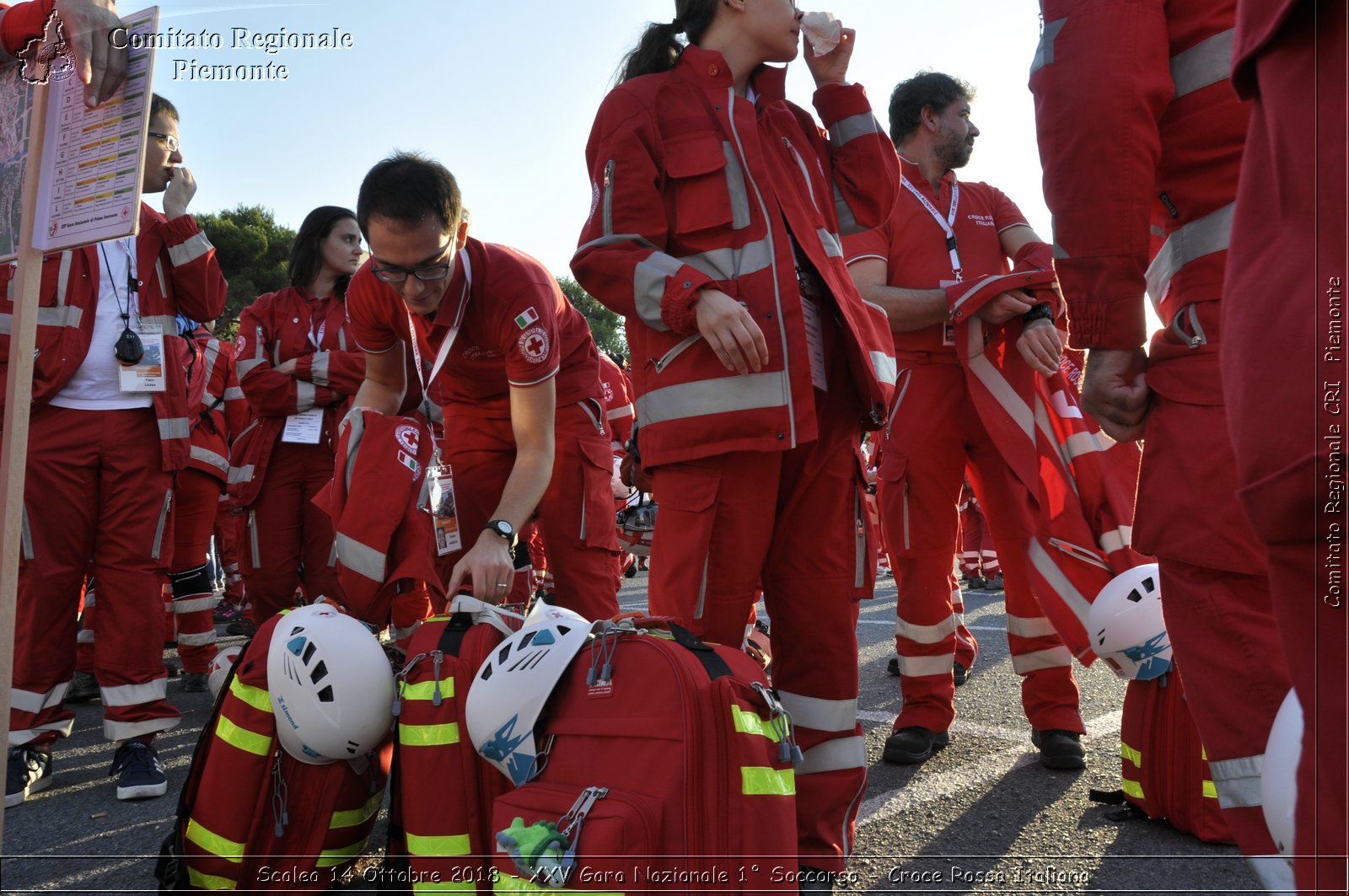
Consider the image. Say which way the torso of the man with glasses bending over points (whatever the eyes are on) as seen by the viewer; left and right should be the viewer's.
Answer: facing the viewer and to the left of the viewer

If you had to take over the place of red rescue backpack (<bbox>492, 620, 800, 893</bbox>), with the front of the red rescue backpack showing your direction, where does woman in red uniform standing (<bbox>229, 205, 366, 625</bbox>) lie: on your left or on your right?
on your right

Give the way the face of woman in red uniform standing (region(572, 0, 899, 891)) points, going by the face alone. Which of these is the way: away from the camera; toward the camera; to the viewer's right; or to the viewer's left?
to the viewer's right

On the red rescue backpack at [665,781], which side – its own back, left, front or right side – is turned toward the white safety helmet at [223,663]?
right

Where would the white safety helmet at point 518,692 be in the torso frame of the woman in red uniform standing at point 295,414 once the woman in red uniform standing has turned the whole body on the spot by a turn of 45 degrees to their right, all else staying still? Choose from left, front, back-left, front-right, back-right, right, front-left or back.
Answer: front

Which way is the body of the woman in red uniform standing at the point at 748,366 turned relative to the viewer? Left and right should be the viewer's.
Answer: facing the viewer and to the right of the viewer

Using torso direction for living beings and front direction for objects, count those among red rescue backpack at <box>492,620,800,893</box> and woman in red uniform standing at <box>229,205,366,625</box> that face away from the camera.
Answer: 0

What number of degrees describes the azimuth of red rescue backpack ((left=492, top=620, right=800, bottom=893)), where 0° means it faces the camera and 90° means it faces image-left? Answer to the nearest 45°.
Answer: approximately 45°

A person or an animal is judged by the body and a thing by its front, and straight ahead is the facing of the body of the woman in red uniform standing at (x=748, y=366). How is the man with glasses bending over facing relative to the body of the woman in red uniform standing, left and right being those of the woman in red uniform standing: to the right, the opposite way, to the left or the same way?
to the right

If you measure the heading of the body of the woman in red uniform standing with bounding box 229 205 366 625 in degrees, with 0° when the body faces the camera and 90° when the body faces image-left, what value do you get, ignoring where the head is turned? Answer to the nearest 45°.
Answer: approximately 315°

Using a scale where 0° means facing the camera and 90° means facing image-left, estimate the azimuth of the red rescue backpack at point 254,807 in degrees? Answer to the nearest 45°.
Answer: approximately 315°
